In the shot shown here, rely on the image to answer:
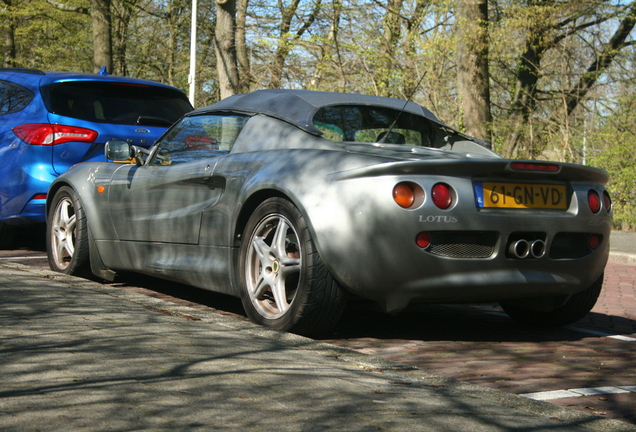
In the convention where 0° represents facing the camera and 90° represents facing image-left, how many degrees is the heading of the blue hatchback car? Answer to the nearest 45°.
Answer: approximately 135°

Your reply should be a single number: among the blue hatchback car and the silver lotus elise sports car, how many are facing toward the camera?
0

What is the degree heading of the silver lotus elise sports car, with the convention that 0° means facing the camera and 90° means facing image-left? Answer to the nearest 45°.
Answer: approximately 135°

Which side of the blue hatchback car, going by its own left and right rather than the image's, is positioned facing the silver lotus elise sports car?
back

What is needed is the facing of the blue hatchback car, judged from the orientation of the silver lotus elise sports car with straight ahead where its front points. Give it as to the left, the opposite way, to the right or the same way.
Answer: the same way

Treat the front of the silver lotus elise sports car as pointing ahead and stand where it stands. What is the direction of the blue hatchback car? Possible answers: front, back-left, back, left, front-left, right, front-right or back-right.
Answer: front
